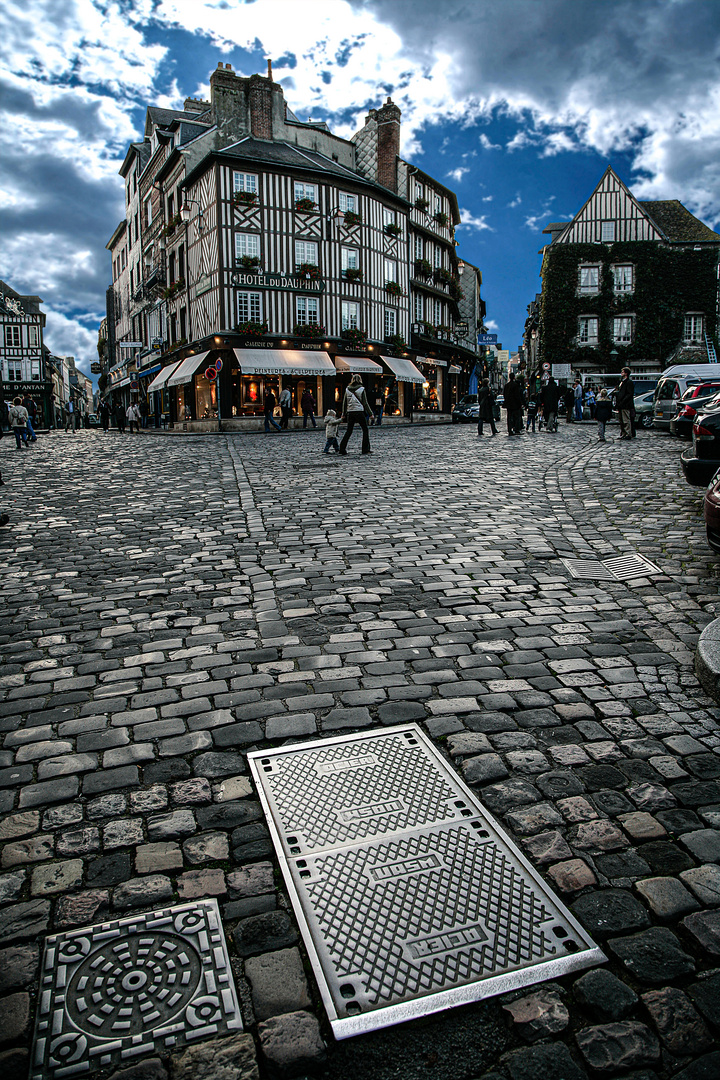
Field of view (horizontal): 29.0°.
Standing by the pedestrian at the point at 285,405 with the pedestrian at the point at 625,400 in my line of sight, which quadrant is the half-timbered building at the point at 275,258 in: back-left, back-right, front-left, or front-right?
back-left

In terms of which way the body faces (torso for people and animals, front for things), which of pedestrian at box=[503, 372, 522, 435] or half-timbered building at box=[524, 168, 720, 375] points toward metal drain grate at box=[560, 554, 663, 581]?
the half-timbered building

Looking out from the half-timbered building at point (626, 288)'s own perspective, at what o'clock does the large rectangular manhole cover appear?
The large rectangular manhole cover is roughly at 12 o'clock from the half-timbered building.

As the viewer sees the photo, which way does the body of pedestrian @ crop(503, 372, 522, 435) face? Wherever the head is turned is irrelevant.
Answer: away from the camera

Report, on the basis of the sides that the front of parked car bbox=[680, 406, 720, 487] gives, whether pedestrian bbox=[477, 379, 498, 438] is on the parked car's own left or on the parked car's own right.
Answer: on the parked car's own left
